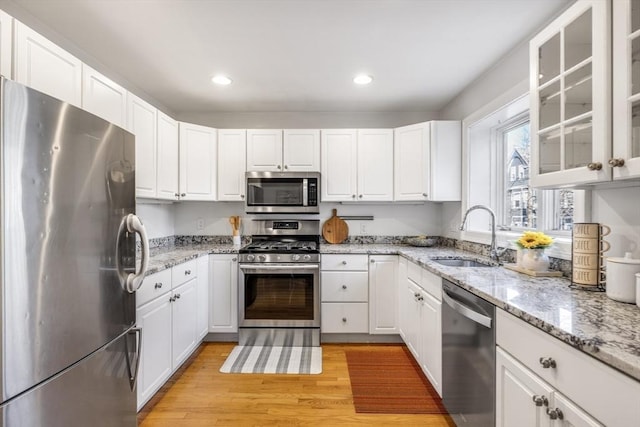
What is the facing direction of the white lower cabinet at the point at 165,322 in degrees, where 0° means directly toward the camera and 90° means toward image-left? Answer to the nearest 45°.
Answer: approximately 315°

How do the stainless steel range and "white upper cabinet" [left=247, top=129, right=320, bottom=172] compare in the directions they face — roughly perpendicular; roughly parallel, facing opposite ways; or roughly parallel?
roughly parallel

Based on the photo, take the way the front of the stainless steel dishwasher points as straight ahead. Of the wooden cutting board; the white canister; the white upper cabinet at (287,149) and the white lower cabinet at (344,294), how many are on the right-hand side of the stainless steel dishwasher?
3

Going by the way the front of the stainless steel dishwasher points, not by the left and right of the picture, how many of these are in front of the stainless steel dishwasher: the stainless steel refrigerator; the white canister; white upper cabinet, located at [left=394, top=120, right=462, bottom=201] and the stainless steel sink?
1

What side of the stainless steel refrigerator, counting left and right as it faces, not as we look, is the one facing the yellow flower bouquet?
front

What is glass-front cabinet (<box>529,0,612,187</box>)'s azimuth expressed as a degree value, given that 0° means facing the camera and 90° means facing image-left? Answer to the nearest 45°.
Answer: approximately 45°

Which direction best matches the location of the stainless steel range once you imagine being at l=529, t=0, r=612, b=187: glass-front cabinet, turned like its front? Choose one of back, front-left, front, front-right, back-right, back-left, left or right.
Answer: front-right

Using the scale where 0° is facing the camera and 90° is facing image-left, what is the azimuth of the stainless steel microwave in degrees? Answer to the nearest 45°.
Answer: approximately 0°

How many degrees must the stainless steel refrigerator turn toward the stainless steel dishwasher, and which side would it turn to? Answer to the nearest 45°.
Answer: approximately 45° to its left

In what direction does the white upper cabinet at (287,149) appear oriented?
toward the camera

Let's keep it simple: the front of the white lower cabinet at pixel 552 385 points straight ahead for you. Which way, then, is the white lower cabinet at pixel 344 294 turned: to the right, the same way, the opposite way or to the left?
to the left

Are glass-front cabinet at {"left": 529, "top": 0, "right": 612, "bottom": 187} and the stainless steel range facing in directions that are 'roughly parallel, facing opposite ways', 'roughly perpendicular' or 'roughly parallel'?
roughly perpendicular

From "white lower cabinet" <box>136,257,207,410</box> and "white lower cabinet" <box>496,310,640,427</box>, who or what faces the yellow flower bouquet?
"white lower cabinet" <box>136,257,207,410</box>

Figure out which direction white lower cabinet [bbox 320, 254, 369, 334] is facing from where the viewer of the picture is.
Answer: facing the viewer

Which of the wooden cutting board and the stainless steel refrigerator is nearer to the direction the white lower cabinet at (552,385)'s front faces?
the stainless steel refrigerator

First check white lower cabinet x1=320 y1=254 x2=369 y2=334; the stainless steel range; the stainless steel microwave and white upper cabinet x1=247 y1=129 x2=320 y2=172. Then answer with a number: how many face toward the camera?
4

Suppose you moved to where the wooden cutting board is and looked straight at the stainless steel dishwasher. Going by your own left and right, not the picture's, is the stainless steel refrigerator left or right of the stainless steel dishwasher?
right

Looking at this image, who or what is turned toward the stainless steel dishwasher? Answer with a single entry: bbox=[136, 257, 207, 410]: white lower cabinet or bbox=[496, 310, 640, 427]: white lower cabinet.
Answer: bbox=[136, 257, 207, 410]: white lower cabinet
